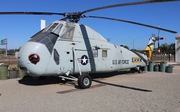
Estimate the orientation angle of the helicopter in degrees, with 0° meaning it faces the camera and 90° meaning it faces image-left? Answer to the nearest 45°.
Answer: approximately 45°
